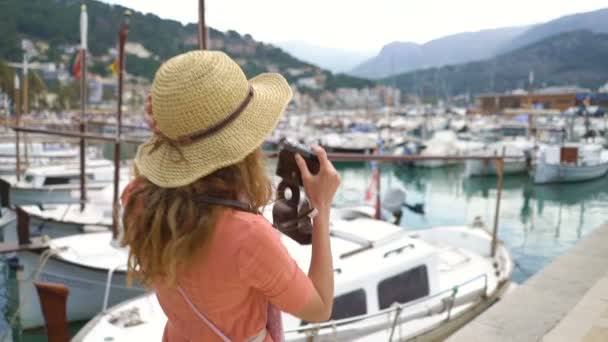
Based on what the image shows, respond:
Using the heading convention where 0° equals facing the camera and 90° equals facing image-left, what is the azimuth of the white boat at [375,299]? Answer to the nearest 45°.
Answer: approximately 225°

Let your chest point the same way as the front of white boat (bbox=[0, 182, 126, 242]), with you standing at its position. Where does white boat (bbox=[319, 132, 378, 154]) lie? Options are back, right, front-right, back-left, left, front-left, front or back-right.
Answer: back-right

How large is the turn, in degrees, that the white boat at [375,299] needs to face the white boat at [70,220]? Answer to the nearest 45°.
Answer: approximately 90° to its left

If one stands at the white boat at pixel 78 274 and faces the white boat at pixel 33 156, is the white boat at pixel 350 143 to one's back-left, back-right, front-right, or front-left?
front-right

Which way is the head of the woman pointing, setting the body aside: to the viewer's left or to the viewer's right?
to the viewer's right

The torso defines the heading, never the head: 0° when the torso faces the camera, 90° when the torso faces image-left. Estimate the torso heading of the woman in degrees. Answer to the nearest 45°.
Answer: approximately 225°

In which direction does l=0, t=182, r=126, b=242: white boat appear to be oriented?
to the viewer's left

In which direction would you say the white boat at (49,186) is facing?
to the viewer's left
